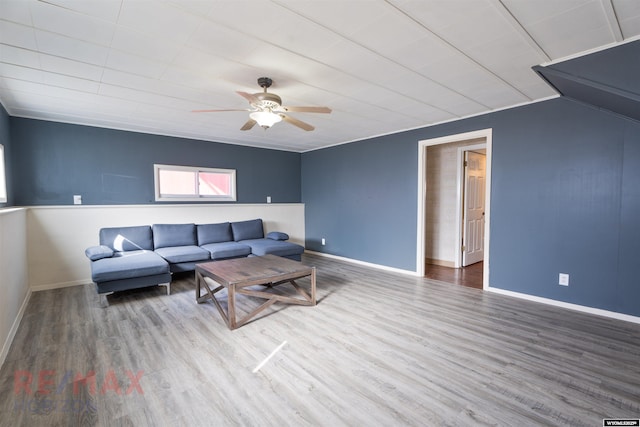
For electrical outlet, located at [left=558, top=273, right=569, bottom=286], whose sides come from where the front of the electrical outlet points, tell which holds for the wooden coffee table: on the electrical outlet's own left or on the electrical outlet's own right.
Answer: on the electrical outlet's own right

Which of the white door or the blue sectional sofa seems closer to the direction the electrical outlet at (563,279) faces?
the blue sectional sofa

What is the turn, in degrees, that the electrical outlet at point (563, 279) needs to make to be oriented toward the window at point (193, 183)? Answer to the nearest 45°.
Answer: approximately 90° to its right

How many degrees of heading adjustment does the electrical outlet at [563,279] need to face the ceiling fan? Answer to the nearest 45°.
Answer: approximately 45° to its right

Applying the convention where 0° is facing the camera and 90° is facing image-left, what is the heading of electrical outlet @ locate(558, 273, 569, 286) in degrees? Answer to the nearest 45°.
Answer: approximately 0°

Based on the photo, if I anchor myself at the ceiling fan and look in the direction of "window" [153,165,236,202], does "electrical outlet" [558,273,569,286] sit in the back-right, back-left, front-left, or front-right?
back-right

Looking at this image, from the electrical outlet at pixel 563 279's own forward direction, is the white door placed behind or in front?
behind
